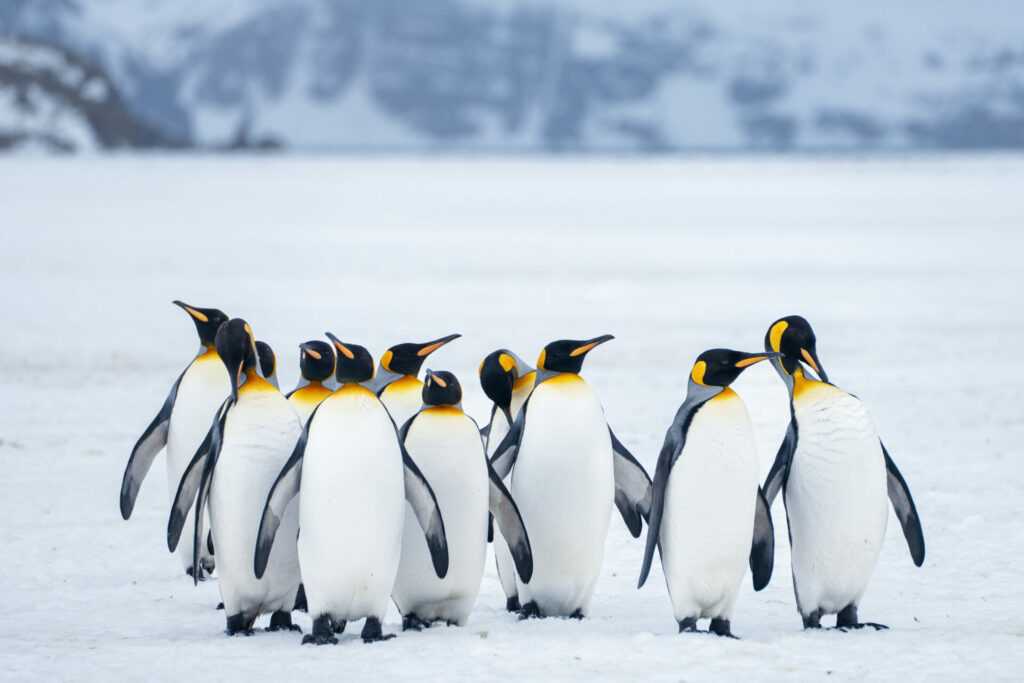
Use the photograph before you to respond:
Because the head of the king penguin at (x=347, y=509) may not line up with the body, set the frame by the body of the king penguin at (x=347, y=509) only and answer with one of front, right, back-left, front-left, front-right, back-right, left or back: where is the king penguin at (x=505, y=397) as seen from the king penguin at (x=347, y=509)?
back-left

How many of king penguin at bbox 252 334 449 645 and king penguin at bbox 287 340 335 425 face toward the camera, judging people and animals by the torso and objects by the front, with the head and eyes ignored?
2

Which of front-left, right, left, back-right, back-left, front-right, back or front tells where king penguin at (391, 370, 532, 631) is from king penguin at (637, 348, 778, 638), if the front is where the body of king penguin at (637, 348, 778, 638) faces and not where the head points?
back-right

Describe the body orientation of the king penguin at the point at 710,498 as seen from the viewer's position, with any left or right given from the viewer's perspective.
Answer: facing the viewer and to the right of the viewer

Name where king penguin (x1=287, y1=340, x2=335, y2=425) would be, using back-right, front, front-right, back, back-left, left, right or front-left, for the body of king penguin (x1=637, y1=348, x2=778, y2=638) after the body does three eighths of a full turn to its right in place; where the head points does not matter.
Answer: front

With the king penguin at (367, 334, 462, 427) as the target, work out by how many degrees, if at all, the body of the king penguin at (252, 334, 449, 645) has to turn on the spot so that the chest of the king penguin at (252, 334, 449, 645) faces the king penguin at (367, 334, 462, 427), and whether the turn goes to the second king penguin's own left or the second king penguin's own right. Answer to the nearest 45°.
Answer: approximately 180°
